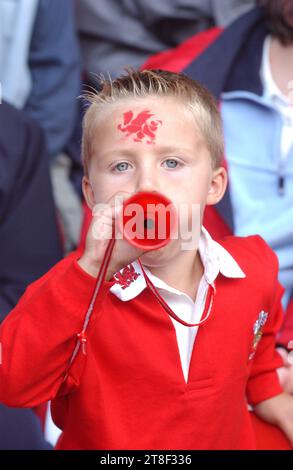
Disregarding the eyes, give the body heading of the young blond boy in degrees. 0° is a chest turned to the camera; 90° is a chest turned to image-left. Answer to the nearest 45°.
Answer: approximately 0°

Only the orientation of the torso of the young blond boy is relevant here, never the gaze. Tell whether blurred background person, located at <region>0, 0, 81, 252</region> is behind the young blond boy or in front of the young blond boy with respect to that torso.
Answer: behind
